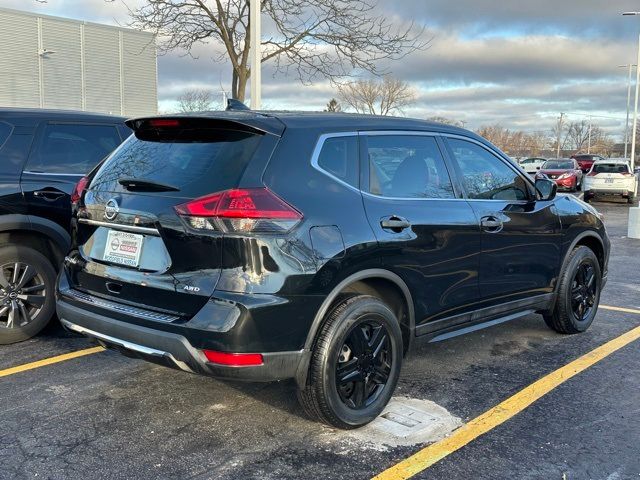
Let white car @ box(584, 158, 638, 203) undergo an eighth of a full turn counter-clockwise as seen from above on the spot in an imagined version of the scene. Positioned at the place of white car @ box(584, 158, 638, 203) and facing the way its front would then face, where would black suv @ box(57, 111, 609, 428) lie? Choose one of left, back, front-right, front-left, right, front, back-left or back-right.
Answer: back-left

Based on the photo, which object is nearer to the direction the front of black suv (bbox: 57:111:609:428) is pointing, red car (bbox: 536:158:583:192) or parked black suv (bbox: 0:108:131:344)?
the red car

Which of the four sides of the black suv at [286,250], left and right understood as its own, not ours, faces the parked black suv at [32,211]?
left

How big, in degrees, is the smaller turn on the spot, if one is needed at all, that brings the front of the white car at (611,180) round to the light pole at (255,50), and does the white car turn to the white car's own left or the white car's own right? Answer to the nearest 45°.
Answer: approximately 180°

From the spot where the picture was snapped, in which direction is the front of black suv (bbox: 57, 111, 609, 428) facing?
facing away from the viewer and to the right of the viewer

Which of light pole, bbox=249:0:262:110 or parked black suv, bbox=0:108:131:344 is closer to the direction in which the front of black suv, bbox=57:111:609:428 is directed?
the light pole

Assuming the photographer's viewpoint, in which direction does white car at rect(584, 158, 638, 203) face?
facing away from the viewer

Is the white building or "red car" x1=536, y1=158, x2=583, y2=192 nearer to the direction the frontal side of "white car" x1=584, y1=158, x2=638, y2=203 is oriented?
the red car
